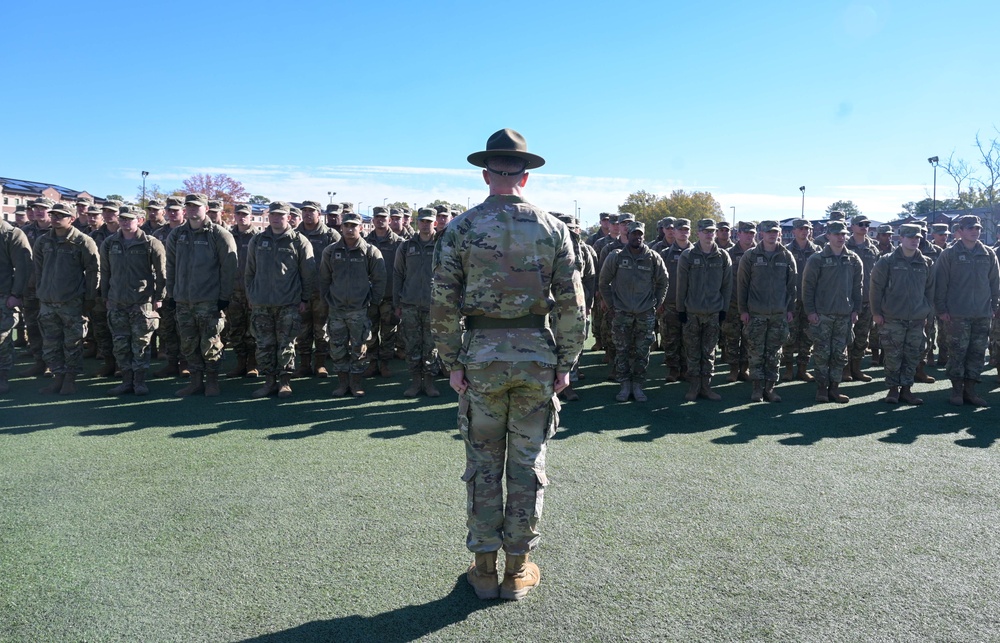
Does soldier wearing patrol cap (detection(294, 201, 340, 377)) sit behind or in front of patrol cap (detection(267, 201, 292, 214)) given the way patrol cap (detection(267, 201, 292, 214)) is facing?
behind

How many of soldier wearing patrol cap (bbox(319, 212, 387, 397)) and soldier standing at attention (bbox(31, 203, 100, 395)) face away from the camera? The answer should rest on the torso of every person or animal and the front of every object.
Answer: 0

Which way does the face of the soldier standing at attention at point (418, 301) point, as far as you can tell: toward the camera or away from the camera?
toward the camera

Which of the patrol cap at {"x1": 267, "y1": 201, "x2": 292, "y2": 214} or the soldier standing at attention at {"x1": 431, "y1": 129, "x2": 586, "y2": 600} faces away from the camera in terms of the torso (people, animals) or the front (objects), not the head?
the soldier standing at attention

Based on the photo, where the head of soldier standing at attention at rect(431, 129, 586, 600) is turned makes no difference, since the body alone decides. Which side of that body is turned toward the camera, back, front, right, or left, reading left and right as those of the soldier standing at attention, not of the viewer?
back

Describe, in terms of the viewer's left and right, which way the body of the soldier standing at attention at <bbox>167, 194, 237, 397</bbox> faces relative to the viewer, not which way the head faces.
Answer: facing the viewer and to the left of the viewer

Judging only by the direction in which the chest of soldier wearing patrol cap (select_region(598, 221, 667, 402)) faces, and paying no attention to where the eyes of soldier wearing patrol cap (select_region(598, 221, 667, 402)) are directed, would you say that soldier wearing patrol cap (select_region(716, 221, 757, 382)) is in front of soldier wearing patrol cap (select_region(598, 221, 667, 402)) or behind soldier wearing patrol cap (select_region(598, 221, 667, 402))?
behind

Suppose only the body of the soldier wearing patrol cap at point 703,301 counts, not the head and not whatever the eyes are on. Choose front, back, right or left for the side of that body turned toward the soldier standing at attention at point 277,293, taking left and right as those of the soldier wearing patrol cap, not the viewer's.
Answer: right

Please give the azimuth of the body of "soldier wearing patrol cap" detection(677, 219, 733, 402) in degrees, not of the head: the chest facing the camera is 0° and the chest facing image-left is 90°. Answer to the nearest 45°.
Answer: approximately 0°

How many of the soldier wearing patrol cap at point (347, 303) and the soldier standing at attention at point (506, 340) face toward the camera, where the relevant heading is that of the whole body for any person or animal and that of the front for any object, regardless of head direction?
1

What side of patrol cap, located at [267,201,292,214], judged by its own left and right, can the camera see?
front

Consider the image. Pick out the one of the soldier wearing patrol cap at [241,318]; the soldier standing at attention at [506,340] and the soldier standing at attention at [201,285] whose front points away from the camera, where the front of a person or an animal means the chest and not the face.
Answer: the soldier standing at attention at [506,340]

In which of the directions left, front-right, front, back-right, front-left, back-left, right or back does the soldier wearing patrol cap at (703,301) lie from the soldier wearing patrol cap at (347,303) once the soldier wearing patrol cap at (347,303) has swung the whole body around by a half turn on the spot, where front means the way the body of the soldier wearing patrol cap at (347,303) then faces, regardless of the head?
right

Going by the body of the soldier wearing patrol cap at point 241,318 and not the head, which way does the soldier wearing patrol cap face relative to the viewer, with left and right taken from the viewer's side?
facing the viewer

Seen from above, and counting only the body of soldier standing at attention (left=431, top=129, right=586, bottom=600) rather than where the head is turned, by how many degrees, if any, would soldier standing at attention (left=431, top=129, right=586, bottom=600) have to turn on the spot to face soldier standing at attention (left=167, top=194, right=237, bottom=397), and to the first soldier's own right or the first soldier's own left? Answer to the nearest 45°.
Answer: approximately 45° to the first soldier's own left
